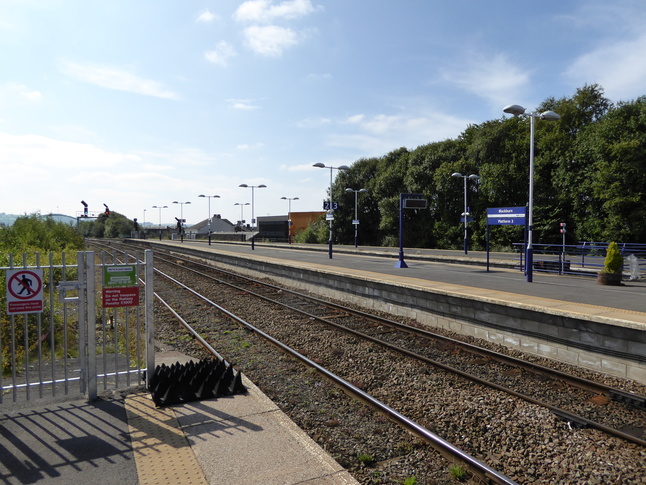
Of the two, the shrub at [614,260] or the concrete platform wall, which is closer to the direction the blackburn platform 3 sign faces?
the concrete platform wall

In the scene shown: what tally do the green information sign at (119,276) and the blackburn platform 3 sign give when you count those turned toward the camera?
2

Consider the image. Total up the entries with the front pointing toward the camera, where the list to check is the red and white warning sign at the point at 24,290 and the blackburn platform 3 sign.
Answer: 2

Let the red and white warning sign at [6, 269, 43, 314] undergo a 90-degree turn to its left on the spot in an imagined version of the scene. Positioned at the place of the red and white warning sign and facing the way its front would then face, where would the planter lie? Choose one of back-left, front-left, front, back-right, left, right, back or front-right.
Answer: front

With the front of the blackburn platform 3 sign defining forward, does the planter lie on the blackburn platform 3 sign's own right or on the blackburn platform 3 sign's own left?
on the blackburn platform 3 sign's own left

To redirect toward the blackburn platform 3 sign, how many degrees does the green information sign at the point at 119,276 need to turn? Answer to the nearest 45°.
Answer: approximately 135° to its left

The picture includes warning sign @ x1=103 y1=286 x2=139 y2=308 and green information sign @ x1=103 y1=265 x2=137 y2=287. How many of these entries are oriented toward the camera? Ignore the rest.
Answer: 2

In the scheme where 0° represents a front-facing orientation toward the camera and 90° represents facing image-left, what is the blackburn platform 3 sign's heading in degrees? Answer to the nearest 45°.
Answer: approximately 0°

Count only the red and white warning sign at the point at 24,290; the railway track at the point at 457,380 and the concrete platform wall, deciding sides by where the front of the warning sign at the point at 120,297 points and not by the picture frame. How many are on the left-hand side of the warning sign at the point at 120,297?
2

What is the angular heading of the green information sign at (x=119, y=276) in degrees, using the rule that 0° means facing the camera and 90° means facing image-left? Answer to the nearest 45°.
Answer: approximately 0°
